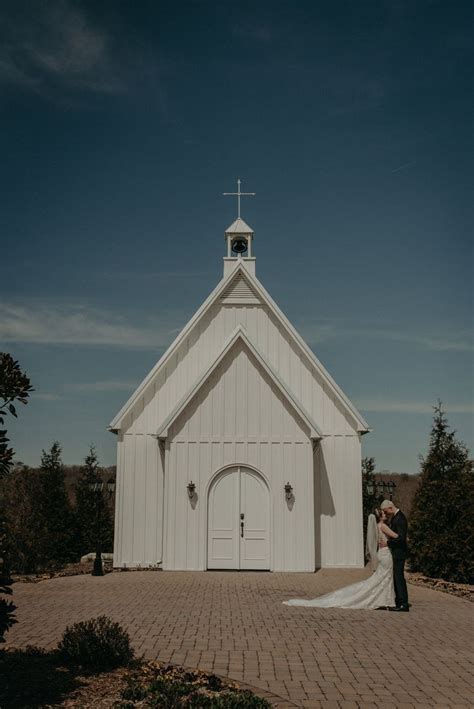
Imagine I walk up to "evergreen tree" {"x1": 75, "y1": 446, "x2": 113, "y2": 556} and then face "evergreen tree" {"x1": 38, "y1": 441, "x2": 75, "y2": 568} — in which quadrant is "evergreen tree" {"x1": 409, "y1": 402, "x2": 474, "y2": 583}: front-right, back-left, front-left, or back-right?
back-left

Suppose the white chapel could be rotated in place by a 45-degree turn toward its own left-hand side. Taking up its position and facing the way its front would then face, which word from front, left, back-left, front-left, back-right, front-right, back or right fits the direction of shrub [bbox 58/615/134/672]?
front-right

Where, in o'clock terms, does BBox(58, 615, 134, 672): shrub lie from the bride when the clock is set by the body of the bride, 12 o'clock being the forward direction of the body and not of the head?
The shrub is roughly at 4 o'clock from the bride.

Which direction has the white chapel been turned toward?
toward the camera

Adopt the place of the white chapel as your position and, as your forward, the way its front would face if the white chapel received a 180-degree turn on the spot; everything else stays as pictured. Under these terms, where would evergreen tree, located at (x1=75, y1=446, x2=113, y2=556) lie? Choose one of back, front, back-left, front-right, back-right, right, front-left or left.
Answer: front-left

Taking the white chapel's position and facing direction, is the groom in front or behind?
in front

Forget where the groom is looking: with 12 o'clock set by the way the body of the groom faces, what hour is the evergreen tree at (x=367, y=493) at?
The evergreen tree is roughly at 3 o'clock from the groom.

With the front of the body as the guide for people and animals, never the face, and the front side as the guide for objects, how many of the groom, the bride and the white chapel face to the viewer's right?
1

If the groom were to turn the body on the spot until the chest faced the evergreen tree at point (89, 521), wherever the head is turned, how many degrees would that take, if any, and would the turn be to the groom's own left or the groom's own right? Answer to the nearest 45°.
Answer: approximately 45° to the groom's own right

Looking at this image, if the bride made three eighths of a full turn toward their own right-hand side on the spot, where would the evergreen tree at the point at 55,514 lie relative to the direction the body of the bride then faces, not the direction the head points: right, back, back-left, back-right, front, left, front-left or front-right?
right

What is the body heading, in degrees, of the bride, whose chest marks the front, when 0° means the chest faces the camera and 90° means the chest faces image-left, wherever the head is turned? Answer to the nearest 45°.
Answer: approximately 270°

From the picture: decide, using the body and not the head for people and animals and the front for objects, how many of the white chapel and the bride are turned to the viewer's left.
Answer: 0

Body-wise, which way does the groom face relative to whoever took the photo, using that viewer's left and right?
facing to the left of the viewer

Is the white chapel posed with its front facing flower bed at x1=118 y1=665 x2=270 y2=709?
yes
